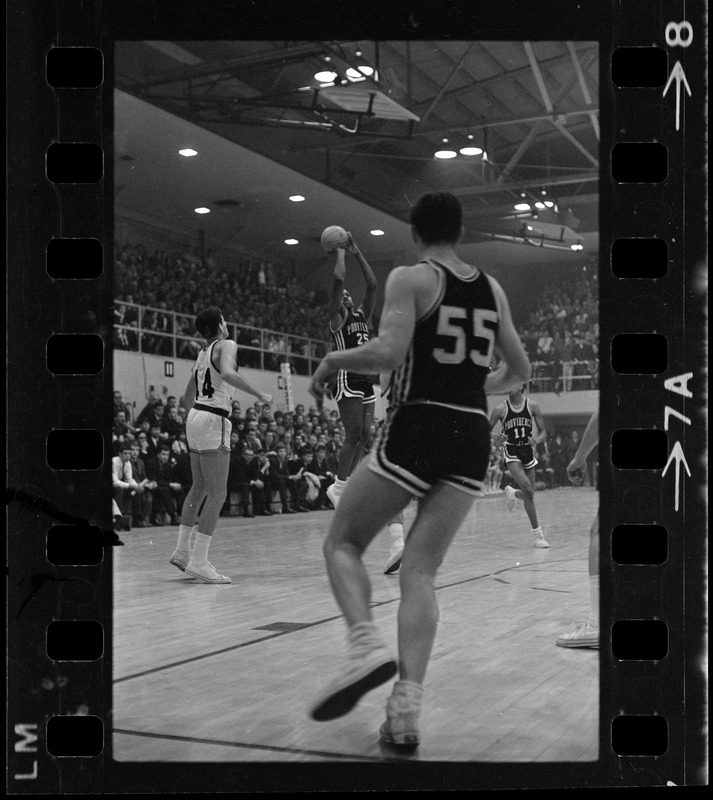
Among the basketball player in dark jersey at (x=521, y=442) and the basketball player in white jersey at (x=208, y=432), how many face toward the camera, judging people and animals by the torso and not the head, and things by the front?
1

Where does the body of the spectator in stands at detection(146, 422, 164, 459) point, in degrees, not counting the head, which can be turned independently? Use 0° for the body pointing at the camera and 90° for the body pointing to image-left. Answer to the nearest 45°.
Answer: approximately 315°

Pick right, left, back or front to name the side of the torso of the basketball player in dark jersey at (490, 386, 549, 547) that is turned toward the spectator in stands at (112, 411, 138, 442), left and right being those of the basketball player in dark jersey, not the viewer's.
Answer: right

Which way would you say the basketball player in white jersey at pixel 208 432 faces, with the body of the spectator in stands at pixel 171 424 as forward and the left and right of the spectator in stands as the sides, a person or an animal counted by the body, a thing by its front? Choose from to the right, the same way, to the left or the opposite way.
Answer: to the left

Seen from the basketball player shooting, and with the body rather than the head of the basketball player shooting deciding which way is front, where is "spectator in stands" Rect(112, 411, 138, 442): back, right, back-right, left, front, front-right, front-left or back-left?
back-right

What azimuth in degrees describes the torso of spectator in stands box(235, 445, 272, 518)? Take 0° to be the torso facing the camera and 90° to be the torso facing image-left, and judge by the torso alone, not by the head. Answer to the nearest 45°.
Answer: approximately 315°

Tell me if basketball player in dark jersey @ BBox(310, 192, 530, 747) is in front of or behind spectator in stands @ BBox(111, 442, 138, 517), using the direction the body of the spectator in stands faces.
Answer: in front

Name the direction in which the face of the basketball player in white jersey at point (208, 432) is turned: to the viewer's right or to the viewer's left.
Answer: to the viewer's right
